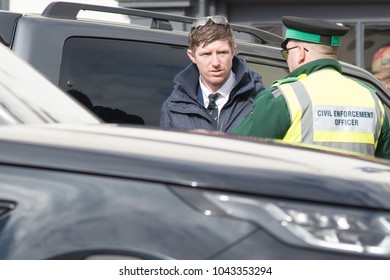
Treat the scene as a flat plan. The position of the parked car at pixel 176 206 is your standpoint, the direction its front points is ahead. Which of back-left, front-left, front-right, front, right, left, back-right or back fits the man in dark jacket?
back-left

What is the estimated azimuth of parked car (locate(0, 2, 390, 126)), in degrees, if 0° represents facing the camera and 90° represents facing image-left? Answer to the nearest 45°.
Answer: approximately 225°

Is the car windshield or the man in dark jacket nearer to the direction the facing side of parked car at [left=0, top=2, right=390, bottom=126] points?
the man in dark jacket

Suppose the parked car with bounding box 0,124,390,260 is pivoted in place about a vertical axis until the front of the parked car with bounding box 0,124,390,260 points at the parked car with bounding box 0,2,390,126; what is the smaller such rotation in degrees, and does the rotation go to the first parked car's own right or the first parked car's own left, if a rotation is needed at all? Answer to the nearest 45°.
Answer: approximately 135° to the first parked car's own left

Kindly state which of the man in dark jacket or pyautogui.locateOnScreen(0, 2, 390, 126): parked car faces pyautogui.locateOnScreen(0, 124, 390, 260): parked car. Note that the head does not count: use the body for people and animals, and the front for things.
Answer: the man in dark jacket

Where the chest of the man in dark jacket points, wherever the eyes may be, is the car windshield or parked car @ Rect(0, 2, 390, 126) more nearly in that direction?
the car windshield

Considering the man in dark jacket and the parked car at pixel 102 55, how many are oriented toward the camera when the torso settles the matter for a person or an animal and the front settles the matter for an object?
1

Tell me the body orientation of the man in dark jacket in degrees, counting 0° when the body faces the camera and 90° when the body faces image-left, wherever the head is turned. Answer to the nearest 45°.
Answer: approximately 0°

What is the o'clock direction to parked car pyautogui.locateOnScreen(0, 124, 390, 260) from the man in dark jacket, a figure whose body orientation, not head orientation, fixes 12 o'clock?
The parked car is roughly at 12 o'clock from the man in dark jacket.

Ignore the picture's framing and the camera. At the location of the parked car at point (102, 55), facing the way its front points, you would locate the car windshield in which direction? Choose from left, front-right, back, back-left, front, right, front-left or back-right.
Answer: back-right

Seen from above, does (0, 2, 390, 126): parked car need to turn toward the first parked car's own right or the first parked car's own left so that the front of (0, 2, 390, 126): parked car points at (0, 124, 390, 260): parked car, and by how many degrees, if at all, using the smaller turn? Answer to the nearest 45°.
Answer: approximately 135° to the first parked car's own right
